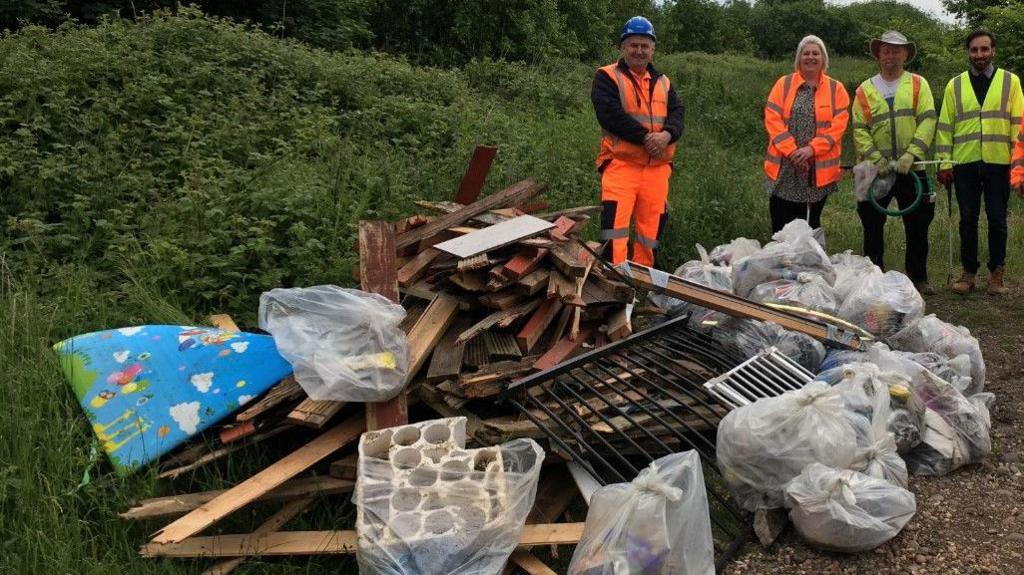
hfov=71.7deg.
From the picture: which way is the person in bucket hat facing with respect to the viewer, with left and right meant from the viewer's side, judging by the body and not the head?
facing the viewer

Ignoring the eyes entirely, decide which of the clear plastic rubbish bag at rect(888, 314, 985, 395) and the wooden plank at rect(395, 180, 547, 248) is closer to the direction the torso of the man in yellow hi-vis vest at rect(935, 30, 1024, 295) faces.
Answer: the clear plastic rubbish bag

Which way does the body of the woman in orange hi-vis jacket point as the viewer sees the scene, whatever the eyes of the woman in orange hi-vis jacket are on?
toward the camera

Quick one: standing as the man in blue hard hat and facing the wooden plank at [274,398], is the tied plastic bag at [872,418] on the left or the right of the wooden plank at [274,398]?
left

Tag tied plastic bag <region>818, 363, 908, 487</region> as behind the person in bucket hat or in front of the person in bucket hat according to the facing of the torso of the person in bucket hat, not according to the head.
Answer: in front

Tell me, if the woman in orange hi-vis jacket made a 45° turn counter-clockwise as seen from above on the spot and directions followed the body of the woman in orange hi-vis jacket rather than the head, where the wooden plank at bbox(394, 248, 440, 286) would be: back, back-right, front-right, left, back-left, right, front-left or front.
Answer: right

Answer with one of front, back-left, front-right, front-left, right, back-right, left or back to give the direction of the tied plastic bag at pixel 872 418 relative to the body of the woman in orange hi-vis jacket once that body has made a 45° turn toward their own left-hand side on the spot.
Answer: front-right

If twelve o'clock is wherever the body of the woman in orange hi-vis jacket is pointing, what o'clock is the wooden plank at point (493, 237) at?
The wooden plank is roughly at 1 o'clock from the woman in orange hi-vis jacket.

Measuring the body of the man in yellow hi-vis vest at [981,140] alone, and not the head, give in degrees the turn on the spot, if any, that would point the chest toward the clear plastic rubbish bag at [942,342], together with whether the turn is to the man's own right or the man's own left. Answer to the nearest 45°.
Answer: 0° — they already face it

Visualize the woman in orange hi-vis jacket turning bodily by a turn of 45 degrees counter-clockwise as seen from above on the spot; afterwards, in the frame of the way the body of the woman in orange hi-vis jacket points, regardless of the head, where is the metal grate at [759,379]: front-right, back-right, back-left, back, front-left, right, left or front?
front-right

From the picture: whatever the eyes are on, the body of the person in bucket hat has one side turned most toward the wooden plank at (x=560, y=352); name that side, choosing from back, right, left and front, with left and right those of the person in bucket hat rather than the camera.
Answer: front

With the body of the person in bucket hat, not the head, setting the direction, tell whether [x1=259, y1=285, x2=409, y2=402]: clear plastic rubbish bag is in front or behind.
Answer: in front
